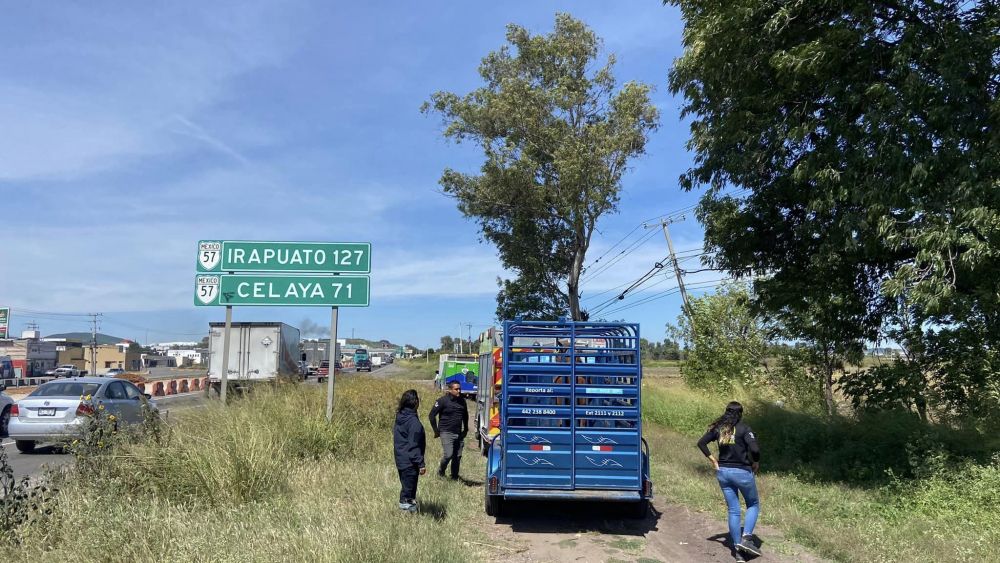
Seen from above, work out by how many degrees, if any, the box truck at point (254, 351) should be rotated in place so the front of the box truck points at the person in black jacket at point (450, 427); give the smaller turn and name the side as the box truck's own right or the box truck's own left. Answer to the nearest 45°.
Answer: approximately 135° to the box truck's own right

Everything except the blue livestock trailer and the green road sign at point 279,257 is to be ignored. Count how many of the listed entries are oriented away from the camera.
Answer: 1

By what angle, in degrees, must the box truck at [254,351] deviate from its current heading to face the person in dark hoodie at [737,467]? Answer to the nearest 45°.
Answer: approximately 135° to its right

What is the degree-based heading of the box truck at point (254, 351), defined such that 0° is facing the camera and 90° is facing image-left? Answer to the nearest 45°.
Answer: approximately 225°

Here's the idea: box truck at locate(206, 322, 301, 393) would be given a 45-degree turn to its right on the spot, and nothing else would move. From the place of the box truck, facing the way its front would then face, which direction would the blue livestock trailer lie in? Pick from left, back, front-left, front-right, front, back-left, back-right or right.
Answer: right

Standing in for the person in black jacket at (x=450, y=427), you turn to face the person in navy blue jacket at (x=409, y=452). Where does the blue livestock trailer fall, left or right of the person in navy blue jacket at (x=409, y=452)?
left

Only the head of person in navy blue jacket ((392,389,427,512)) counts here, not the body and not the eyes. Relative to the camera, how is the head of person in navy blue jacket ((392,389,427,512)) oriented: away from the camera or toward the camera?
away from the camera

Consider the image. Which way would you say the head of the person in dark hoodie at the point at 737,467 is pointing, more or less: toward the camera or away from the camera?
away from the camera

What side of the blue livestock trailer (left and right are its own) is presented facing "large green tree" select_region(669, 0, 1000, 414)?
right

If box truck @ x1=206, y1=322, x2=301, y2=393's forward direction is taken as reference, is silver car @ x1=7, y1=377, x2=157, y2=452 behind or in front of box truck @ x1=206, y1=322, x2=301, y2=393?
behind

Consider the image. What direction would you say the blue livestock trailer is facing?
away from the camera

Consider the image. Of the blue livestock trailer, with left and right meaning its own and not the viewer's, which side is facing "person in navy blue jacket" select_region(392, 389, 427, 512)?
left

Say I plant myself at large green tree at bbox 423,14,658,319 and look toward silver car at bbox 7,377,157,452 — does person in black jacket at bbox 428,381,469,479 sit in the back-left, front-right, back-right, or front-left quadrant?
front-left

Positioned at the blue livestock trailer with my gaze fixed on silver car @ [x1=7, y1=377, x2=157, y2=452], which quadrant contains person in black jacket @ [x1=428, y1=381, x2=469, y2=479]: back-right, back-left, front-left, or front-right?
front-right

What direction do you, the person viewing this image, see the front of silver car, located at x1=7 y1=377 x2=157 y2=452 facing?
facing away from the viewer and to the right of the viewer

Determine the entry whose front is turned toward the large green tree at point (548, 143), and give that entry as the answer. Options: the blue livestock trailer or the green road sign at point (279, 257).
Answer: the blue livestock trailer

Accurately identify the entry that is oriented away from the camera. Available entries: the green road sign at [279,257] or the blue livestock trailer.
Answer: the blue livestock trailer

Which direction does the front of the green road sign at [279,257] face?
toward the camera

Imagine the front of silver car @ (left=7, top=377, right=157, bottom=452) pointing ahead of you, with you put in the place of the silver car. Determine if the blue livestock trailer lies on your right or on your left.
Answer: on your right

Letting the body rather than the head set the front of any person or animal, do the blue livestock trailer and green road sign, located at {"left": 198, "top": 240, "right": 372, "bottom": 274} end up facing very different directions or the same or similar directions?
very different directions
